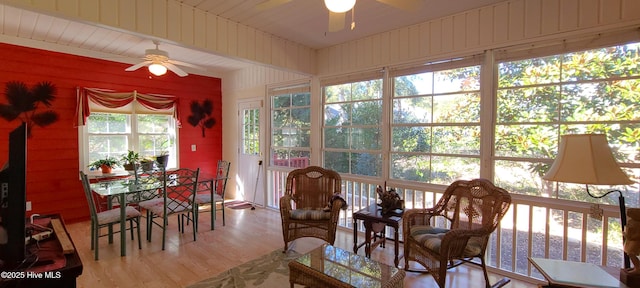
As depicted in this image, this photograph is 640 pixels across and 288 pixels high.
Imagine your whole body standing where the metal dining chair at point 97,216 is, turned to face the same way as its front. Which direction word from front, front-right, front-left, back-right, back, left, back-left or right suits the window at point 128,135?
left

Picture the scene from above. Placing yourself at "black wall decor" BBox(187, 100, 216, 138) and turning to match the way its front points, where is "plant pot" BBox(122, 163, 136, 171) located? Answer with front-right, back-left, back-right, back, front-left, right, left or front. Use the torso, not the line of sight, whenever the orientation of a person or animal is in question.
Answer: front-right

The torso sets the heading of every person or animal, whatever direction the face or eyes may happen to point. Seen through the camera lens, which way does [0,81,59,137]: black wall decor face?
facing the viewer

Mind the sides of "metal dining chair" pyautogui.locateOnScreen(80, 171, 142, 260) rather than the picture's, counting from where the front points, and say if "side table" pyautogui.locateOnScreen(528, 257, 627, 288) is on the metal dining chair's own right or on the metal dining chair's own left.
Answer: on the metal dining chair's own right

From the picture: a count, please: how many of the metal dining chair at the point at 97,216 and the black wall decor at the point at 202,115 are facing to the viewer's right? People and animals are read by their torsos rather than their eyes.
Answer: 1

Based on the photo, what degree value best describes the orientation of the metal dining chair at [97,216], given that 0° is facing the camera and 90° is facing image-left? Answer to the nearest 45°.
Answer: approximately 270°

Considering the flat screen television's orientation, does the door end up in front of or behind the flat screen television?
in front

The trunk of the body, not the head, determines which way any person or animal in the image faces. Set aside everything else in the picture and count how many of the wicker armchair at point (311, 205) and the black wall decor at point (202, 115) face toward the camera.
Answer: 2

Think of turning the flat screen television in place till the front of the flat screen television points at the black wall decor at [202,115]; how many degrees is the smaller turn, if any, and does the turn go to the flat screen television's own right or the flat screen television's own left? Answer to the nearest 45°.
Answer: approximately 45° to the flat screen television's own left

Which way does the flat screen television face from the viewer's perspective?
to the viewer's right

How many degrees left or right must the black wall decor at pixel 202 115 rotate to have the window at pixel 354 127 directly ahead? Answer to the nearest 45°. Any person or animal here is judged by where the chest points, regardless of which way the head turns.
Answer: approximately 45° to its left

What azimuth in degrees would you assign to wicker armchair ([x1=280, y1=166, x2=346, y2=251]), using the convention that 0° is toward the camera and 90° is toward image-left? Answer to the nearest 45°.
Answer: approximately 0°

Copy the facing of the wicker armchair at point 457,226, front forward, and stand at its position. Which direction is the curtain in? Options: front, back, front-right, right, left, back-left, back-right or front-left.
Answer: front-right

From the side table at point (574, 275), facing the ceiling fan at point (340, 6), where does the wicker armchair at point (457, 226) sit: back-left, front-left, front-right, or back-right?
front-right

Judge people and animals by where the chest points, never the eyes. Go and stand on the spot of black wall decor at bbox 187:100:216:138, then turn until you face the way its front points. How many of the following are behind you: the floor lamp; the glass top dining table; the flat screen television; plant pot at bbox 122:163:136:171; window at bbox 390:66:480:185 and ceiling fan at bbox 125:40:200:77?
0

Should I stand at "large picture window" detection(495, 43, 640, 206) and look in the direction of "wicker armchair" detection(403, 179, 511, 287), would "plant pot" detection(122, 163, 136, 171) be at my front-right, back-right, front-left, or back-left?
front-right

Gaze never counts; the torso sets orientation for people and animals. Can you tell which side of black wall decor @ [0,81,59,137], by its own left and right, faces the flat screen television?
front

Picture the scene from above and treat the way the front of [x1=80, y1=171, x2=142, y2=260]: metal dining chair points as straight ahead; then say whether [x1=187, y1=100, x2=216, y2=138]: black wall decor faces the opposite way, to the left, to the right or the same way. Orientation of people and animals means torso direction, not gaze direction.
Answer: to the right

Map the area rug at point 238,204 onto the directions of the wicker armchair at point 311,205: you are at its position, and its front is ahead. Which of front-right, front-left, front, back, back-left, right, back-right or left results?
back-right

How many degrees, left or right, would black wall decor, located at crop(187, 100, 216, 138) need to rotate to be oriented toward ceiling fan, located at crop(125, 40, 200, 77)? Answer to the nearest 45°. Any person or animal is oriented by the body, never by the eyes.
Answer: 0° — it already faces it

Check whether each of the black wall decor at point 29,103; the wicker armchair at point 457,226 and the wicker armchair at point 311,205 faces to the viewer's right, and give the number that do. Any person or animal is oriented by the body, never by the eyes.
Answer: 0

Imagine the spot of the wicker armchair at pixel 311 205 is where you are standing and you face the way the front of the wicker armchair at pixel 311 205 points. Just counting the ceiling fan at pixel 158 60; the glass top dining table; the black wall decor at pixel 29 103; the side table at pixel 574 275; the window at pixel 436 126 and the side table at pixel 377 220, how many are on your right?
3

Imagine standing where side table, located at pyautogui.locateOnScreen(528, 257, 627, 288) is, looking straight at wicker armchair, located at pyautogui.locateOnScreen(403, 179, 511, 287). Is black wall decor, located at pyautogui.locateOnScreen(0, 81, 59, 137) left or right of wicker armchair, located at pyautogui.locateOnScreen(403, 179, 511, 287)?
left
